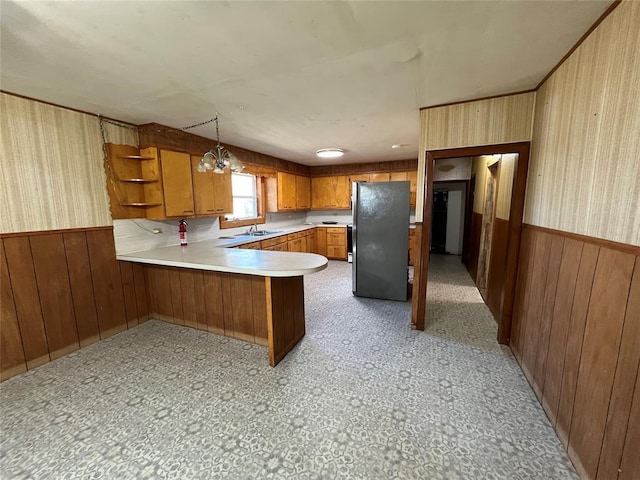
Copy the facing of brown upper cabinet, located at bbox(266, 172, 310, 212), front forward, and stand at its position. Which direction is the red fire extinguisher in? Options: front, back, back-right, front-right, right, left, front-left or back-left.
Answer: right

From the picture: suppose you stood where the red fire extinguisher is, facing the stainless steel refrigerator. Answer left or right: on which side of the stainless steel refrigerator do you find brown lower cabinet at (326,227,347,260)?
left

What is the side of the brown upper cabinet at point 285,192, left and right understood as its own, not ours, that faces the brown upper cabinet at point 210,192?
right

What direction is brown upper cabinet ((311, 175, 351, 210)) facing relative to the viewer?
toward the camera

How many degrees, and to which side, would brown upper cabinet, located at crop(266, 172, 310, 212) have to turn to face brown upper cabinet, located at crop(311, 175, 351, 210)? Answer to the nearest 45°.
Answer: approximately 90° to its left

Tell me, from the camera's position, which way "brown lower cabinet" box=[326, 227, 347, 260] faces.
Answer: facing the viewer

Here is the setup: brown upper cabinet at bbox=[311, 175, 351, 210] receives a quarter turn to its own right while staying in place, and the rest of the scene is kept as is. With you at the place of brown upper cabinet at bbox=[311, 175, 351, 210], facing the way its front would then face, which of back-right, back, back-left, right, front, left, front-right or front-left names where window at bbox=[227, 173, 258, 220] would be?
front-left

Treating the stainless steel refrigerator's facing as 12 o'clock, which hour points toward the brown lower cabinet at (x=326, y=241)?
The brown lower cabinet is roughly at 2 o'clock from the stainless steel refrigerator.

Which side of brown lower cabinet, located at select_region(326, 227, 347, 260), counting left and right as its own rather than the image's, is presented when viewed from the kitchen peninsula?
front

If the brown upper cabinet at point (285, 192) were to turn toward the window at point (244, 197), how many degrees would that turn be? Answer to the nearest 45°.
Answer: approximately 90° to its right

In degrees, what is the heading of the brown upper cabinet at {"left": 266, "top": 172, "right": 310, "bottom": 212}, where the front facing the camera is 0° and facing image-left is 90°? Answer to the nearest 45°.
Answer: approximately 315°

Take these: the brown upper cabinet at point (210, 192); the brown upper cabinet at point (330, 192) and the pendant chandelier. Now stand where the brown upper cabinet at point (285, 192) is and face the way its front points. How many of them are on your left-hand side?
1
